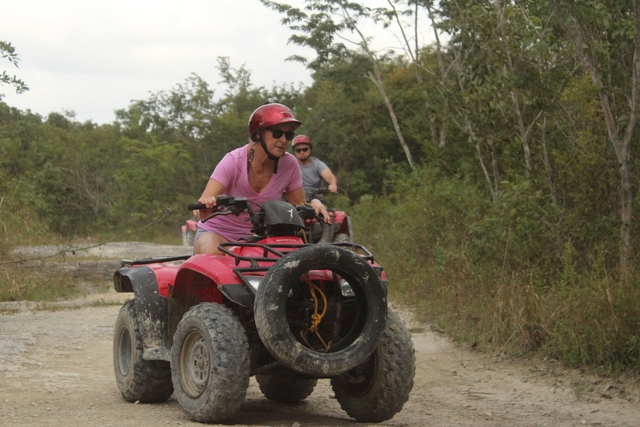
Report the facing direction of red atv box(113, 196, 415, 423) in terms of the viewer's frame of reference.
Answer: facing the viewer and to the right of the viewer

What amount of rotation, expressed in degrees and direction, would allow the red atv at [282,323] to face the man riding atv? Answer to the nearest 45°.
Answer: approximately 135° to its left

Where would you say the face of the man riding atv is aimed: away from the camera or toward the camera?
toward the camera
